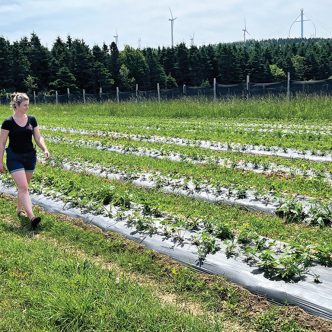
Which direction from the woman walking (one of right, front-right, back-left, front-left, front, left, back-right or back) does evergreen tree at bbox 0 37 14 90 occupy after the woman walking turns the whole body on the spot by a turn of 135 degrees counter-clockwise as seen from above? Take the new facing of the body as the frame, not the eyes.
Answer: front

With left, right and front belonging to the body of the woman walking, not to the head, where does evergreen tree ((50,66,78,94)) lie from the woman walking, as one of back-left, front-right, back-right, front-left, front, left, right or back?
back-left

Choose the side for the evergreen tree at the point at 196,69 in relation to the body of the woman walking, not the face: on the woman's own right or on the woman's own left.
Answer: on the woman's own left

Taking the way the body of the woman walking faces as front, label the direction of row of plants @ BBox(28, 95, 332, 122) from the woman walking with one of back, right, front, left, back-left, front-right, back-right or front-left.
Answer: left

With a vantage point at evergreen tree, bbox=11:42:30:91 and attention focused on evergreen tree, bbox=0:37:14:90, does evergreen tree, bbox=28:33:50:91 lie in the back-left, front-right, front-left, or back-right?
back-right

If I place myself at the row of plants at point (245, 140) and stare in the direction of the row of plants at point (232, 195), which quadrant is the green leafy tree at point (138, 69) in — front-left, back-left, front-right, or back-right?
back-right

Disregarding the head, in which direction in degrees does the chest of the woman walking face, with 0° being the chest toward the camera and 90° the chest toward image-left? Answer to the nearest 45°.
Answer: approximately 315°

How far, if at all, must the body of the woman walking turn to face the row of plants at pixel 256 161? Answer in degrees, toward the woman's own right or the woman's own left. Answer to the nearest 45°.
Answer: approximately 45° to the woman's own left

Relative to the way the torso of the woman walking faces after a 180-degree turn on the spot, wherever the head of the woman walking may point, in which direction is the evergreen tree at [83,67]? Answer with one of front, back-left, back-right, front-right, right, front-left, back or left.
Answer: front-right

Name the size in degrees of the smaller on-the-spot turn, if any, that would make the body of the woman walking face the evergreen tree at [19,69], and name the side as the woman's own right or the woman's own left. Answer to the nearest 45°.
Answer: approximately 135° to the woman's own left

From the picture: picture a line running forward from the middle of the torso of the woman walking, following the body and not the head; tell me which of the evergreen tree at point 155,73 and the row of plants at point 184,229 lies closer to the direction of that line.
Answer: the row of plants

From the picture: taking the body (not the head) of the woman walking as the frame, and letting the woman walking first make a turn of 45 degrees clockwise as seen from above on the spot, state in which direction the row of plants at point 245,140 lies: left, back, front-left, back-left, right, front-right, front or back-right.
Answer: back-left

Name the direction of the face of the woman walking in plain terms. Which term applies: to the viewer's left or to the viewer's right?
to the viewer's right
